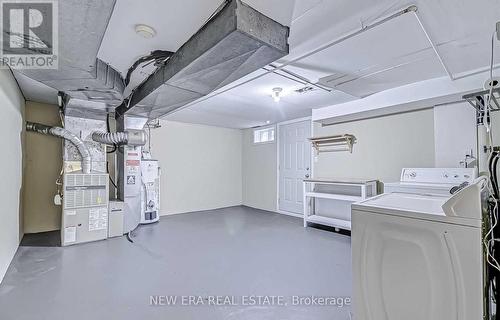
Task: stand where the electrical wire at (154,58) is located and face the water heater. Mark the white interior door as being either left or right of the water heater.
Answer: right

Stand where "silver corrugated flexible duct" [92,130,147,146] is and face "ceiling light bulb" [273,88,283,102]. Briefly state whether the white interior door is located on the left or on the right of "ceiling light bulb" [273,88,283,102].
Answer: left

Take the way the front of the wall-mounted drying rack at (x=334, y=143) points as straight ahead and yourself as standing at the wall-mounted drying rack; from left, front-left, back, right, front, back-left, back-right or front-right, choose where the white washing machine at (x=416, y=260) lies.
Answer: front

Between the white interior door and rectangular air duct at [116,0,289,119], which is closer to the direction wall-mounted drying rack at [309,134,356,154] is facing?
the rectangular air duct

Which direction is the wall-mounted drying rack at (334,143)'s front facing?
toward the camera

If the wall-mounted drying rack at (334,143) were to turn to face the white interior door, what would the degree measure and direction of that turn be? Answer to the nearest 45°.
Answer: approximately 135° to its right

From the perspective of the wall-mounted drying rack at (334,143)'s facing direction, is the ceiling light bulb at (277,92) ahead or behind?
ahead

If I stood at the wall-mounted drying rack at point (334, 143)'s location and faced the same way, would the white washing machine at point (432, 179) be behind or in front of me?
in front

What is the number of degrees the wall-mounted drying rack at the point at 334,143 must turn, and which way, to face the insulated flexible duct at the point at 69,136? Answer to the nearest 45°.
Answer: approximately 45° to its right

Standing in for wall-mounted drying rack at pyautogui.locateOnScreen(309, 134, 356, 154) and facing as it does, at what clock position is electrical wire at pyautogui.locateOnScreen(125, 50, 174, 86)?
The electrical wire is roughly at 1 o'clock from the wall-mounted drying rack.
